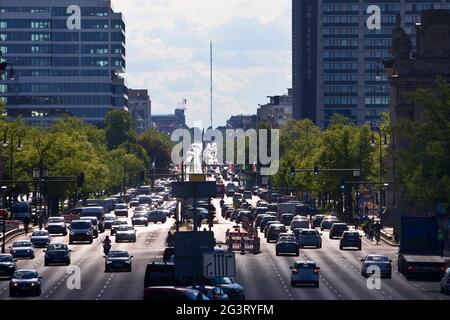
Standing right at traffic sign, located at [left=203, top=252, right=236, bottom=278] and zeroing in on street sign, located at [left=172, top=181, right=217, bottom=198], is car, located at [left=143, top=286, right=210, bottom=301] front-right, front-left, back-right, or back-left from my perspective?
back-left

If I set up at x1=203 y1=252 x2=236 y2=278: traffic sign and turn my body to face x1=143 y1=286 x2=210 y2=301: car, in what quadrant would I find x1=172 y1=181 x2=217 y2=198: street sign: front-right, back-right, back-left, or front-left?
back-right
